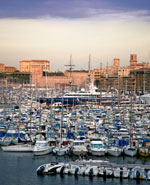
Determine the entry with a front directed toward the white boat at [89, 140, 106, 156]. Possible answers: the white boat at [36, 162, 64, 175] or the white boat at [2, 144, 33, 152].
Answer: the white boat at [36, 162, 64, 175]

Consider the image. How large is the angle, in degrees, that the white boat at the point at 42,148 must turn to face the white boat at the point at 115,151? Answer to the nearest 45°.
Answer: approximately 45° to its left

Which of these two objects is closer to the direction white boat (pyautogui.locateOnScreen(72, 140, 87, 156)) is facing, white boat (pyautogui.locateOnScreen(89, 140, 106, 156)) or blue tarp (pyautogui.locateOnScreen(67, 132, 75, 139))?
the white boat

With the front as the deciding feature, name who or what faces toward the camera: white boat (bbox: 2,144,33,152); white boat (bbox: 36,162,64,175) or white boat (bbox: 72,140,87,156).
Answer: white boat (bbox: 72,140,87,156)

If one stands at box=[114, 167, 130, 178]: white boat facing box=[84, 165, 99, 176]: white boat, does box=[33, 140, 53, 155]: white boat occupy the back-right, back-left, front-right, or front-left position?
front-right

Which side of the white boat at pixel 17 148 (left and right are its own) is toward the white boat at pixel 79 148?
back

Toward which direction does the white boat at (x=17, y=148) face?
to the viewer's left

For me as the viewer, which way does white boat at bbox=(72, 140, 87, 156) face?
facing the viewer

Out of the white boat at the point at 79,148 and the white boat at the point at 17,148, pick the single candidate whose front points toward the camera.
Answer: the white boat at the point at 79,148

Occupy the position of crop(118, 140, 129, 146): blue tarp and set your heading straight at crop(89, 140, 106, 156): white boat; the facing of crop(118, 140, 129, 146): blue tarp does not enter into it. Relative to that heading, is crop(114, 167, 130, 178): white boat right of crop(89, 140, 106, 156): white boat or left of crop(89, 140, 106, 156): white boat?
left

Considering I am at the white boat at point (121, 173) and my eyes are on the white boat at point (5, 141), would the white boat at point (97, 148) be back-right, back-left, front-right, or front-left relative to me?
front-right

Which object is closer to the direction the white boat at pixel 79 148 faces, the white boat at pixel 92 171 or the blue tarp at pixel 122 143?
the white boat
